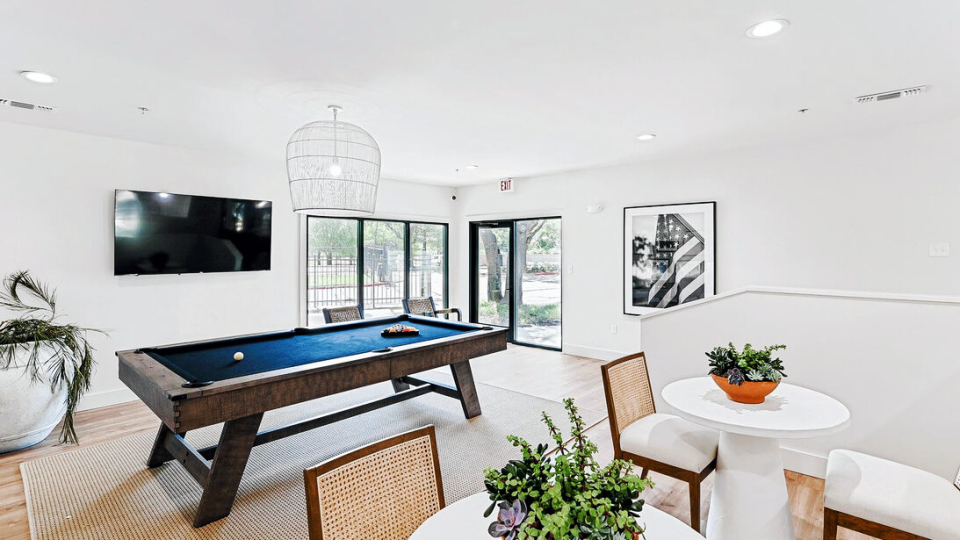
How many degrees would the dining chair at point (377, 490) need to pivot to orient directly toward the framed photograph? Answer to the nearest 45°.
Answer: approximately 90° to its left

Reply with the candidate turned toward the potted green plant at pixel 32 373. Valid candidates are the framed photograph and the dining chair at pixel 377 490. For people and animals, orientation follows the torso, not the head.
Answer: the framed photograph

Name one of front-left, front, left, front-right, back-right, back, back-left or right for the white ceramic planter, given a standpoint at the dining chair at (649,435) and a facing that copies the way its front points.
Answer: back-right

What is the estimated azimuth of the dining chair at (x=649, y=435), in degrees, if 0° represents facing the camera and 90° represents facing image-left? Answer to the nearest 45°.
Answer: approximately 315°

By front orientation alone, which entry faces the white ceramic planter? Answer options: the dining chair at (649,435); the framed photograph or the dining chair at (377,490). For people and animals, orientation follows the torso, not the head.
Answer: the framed photograph

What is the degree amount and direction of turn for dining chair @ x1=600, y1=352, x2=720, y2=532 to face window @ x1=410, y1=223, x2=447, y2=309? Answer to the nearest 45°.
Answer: approximately 180°

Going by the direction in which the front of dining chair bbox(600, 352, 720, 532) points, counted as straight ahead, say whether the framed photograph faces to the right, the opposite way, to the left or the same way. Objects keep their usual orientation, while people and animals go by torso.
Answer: to the right

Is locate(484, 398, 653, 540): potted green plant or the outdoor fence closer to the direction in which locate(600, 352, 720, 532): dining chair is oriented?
the potted green plant
